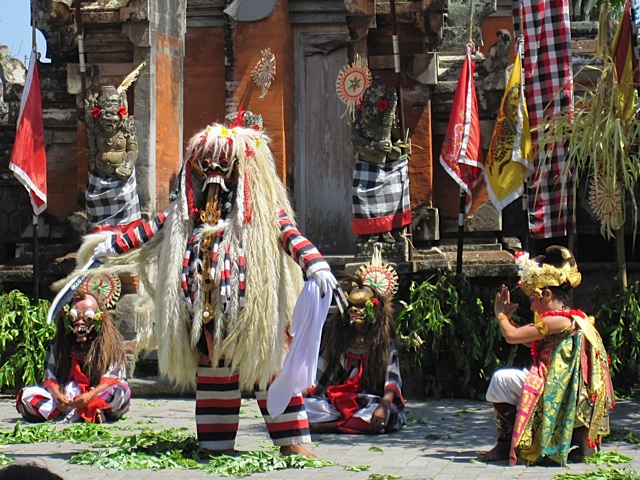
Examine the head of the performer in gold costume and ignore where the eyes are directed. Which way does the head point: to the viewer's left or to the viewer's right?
to the viewer's left

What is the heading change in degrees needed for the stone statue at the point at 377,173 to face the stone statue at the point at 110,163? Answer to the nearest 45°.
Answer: approximately 90° to its right

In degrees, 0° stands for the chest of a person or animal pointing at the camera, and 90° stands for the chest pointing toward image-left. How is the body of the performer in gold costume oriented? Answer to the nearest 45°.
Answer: approximately 90°

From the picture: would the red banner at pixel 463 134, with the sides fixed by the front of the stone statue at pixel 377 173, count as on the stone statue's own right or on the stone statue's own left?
on the stone statue's own left

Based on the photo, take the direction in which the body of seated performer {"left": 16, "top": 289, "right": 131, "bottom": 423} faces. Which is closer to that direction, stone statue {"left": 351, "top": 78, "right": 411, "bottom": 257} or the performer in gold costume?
the performer in gold costume

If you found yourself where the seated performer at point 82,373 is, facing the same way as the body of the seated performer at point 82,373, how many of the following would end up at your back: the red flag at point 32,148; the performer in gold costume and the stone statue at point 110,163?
2

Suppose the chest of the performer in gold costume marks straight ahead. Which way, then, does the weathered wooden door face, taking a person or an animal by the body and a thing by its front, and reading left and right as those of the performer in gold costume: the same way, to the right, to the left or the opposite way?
to the left

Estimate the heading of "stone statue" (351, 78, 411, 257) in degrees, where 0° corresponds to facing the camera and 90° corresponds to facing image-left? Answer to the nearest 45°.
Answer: approximately 0°

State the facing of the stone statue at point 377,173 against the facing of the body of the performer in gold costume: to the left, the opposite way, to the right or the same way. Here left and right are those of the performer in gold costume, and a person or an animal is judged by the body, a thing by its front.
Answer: to the left

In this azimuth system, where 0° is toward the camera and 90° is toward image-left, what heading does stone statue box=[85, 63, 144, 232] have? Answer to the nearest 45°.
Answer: approximately 0°
